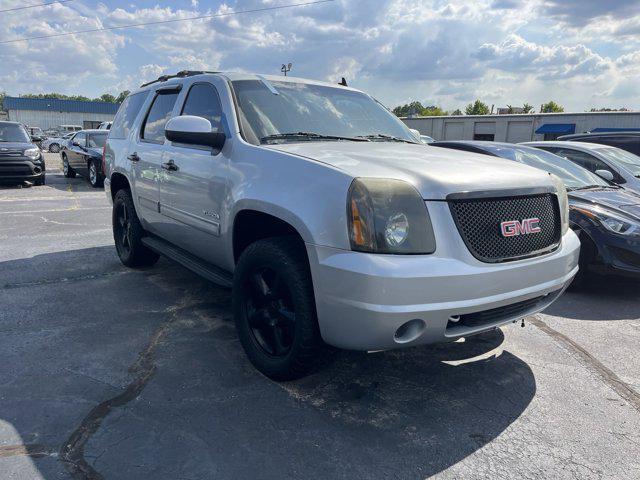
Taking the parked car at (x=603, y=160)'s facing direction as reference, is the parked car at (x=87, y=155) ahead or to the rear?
to the rear

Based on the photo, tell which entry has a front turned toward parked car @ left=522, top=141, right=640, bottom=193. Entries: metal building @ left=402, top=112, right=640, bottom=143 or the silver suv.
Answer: the metal building

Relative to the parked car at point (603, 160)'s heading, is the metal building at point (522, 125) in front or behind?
behind

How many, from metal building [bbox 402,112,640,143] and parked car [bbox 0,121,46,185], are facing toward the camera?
2

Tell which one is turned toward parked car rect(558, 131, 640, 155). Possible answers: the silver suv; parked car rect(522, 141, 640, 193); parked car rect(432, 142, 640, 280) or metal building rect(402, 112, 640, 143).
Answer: the metal building

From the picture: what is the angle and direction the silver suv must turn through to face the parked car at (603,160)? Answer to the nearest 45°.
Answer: approximately 90° to its left

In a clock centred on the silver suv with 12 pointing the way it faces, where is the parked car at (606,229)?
The parked car is roughly at 9 o'clock from the silver suv.

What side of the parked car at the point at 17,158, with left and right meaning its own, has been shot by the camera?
front

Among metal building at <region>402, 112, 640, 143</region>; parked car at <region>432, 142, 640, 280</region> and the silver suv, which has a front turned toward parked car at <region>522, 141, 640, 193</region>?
the metal building

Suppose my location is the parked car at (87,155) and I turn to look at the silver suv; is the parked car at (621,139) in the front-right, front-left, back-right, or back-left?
front-left

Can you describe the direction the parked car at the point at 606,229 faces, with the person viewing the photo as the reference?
facing the viewer and to the right of the viewer
